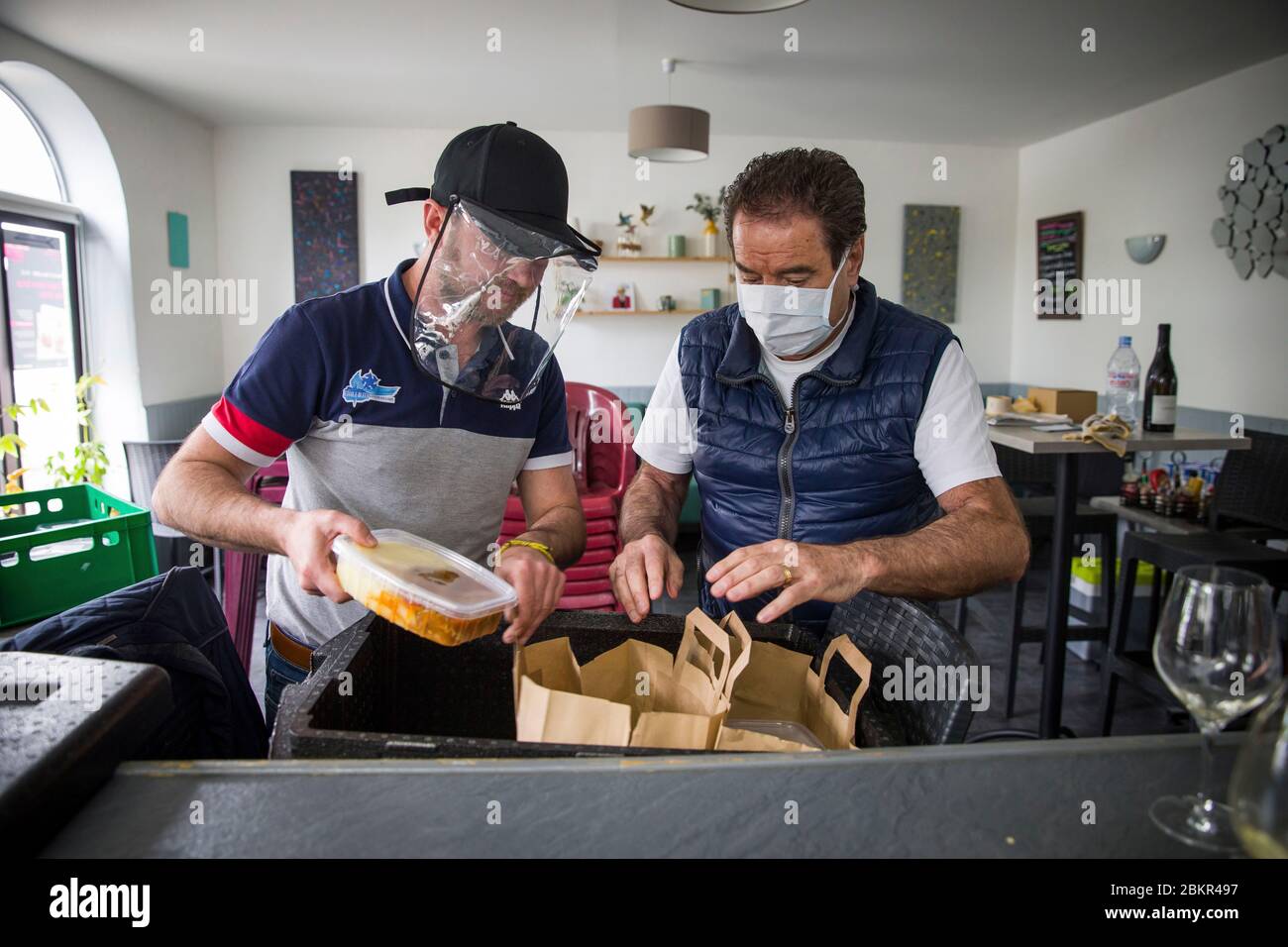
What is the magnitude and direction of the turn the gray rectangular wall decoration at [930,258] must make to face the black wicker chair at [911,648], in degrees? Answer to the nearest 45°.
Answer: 0° — it already faces it

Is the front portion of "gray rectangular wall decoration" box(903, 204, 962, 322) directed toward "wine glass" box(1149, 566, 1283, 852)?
yes

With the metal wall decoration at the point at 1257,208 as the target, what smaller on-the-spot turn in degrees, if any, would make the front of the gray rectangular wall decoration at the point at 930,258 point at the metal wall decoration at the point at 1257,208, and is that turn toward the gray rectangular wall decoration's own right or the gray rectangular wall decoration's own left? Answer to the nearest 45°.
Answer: approximately 45° to the gray rectangular wall decoration's own left

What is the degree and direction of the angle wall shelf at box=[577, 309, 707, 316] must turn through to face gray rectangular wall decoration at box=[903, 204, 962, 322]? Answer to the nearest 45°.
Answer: approximately 90° to its left

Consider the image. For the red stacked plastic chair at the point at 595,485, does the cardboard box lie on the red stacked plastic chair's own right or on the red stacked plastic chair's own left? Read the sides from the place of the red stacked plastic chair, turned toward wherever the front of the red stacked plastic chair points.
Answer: on the red stacked plastic chair's own left

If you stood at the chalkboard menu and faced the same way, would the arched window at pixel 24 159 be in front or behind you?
in front

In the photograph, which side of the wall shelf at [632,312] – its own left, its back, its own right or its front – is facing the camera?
front

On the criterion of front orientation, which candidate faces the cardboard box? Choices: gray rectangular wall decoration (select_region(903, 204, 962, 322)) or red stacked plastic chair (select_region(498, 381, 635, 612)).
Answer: the gray rectangular wall decoration

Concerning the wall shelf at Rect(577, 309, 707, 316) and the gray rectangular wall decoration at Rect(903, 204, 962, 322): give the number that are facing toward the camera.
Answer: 2

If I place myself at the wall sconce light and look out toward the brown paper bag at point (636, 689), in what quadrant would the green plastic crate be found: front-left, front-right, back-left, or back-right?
front-right

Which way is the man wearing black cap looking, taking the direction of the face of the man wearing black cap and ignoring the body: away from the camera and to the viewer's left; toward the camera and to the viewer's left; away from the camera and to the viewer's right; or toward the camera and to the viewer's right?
toward the camera and to the viewer's right

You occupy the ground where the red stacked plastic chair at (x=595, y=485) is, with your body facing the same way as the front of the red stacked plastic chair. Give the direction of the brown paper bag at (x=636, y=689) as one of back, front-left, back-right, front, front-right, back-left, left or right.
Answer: front-left

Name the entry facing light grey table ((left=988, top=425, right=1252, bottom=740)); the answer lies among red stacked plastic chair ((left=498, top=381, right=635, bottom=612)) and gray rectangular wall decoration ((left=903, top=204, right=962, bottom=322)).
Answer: the gray rectangular wall decoration

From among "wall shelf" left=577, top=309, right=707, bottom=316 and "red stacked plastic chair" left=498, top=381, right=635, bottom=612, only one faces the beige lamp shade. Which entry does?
the wall shelf

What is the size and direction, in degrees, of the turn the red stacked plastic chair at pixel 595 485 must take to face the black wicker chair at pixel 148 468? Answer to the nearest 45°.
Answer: approximately 45° to its right

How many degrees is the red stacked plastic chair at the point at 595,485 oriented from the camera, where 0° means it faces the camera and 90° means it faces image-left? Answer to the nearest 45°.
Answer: approximately 45°

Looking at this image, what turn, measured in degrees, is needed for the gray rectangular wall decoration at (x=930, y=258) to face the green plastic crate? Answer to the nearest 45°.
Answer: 0° — it already faces it
